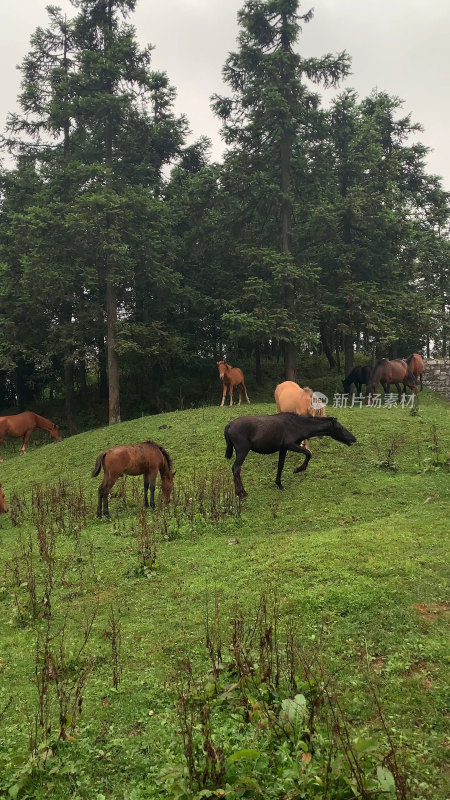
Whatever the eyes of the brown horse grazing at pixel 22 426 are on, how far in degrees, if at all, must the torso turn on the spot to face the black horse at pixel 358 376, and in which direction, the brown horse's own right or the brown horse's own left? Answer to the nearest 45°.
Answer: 0° — it already faces it

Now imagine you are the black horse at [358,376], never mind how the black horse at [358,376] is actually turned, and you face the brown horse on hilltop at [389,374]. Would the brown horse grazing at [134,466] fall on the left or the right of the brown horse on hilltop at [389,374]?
right

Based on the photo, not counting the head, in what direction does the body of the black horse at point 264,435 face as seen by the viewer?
to the viewer's right

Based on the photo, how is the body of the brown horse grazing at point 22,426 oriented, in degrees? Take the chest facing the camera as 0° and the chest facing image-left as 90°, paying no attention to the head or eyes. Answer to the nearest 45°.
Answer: approximately 270°

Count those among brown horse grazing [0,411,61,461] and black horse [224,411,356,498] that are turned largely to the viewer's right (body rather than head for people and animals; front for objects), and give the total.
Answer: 2

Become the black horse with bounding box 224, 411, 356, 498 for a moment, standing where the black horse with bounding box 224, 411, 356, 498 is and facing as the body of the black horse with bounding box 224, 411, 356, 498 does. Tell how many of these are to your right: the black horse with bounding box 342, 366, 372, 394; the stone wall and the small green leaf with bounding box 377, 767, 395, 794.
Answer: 1

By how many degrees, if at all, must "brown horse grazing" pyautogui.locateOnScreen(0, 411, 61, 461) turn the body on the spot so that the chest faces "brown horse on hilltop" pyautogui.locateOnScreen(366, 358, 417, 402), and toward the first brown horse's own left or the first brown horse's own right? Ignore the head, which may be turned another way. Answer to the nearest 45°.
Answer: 0° — it already faces it

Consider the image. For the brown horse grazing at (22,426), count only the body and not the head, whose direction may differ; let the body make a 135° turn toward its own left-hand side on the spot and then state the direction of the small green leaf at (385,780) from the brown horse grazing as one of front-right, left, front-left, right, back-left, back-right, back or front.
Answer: back-left

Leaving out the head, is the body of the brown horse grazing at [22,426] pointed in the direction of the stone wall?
yes

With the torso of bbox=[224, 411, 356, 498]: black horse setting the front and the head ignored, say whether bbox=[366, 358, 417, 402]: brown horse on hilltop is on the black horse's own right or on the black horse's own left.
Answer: on the black horse's own left
